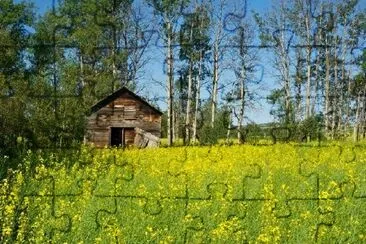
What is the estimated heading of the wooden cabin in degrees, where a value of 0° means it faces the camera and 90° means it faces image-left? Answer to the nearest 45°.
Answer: approximately 0°
